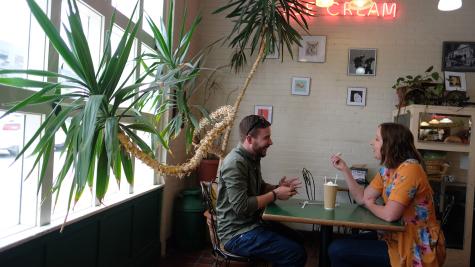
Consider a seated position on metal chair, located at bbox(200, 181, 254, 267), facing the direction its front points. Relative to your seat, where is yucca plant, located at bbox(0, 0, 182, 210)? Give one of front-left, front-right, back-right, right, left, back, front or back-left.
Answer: back-right

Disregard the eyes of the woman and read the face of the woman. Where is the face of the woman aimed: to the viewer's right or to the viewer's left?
to the viewer's left

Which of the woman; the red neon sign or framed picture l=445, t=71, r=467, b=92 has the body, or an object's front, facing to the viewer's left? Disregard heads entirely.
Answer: the woman

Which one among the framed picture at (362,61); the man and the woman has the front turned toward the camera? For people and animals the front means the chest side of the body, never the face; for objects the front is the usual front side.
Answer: the framed picture

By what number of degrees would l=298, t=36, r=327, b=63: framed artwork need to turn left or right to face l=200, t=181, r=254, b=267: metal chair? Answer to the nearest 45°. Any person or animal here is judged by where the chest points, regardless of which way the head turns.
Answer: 0° — it already faces it

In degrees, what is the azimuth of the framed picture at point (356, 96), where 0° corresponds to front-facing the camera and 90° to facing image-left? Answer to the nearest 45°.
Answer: approximately 0°

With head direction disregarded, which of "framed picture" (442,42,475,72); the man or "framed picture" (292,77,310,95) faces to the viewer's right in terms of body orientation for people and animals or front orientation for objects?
the man

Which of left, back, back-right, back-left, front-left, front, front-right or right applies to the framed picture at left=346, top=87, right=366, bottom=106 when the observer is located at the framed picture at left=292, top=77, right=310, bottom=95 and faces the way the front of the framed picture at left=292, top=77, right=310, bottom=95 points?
left

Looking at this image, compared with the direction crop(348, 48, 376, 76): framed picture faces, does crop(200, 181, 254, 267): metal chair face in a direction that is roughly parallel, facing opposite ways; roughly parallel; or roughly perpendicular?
roughly perpendicular

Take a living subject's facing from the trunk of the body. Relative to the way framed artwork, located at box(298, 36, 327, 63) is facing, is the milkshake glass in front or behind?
in front

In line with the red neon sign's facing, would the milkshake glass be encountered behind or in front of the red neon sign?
in front

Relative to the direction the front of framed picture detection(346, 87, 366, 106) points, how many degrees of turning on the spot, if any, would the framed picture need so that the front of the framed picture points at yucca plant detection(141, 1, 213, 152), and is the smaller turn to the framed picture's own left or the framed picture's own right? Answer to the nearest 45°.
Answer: approximately 45° to the framed picture's own right

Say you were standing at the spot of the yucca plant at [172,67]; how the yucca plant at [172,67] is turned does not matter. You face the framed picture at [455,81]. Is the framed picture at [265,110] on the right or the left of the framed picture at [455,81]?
left

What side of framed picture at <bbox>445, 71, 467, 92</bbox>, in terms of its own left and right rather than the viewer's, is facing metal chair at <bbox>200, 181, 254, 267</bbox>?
front
